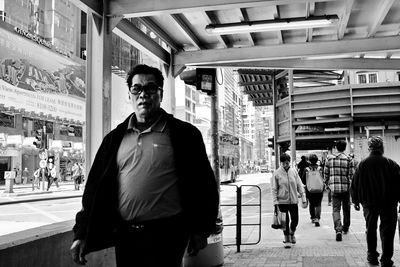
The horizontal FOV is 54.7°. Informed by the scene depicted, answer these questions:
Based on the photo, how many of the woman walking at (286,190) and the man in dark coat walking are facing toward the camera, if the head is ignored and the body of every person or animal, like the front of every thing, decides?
1

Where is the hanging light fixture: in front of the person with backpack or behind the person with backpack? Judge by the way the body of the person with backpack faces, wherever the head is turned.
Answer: behind

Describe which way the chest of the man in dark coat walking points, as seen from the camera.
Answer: away from the camera

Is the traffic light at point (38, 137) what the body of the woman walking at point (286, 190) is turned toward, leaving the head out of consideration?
no

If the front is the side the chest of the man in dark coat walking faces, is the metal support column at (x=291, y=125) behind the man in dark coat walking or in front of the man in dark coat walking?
in front

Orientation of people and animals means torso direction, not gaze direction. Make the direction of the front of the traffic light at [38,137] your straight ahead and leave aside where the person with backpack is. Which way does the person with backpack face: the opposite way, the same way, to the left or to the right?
the opposite way

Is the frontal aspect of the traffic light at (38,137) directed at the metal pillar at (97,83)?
no

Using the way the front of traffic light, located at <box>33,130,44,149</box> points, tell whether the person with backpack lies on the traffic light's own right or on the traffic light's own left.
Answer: on the traffic light's own left

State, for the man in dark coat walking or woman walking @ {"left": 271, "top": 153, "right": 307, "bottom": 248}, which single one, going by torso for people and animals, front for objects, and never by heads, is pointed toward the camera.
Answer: the woman walking

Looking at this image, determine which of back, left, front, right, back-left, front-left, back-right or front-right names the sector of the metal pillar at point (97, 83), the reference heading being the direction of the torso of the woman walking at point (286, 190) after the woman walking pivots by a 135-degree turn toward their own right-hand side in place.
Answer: left

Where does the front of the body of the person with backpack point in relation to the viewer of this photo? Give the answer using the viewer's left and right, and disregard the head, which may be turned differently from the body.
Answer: facing away from the viewer

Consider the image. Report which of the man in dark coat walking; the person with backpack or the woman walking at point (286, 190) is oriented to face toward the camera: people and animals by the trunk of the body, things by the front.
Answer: the woman walking

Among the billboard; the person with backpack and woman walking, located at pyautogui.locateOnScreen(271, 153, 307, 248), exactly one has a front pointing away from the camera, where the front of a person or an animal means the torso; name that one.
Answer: the person with backpack

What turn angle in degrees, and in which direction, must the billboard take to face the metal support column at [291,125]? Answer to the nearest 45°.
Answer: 0° — it already faces it

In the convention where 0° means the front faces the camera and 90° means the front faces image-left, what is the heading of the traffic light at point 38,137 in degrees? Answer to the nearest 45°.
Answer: approximately 45°

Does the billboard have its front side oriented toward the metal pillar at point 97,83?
no

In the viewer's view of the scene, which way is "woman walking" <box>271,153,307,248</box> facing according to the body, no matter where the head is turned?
toward the camera

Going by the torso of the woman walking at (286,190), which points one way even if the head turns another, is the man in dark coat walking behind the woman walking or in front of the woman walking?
in front
